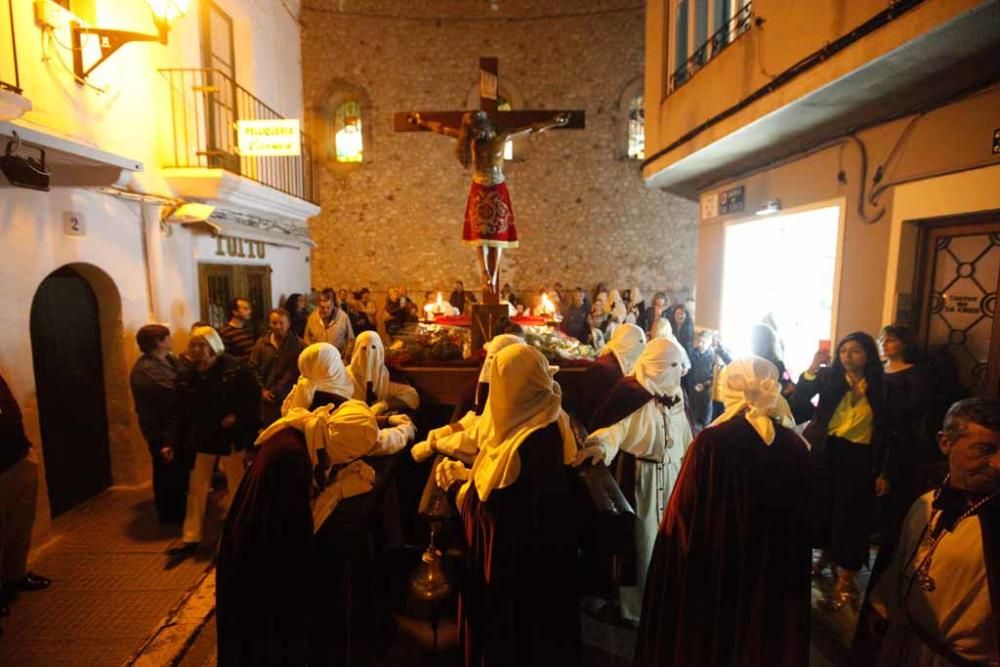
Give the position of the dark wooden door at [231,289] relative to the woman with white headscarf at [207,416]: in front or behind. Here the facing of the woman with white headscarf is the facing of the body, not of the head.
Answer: behind

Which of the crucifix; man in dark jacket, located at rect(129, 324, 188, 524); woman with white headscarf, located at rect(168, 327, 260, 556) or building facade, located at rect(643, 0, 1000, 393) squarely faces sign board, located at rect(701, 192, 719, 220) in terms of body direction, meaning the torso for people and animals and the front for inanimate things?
the man in dark jacket

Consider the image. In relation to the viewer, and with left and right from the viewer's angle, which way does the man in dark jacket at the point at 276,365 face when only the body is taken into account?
facing the viewer

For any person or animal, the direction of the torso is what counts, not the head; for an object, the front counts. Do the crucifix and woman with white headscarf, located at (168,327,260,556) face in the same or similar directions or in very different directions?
same or similar directions

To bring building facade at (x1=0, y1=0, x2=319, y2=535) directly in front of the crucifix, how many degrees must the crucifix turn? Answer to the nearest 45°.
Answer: approximately 90° to its right

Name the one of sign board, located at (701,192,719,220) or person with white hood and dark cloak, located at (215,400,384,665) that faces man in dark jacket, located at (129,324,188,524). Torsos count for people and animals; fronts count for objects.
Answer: the sign board

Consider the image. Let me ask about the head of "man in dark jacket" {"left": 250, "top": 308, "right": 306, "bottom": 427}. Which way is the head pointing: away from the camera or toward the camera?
toward the camera

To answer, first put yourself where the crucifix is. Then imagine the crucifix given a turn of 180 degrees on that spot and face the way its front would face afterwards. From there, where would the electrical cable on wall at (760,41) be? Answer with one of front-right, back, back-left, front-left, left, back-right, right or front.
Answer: right

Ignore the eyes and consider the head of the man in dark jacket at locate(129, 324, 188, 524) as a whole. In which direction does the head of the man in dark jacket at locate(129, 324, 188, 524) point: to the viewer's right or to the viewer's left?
to the viewer's right

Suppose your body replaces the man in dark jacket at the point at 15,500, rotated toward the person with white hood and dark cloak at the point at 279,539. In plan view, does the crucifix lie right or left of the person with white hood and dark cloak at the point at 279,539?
left

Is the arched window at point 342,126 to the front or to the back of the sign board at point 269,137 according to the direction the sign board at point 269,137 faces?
to the back
